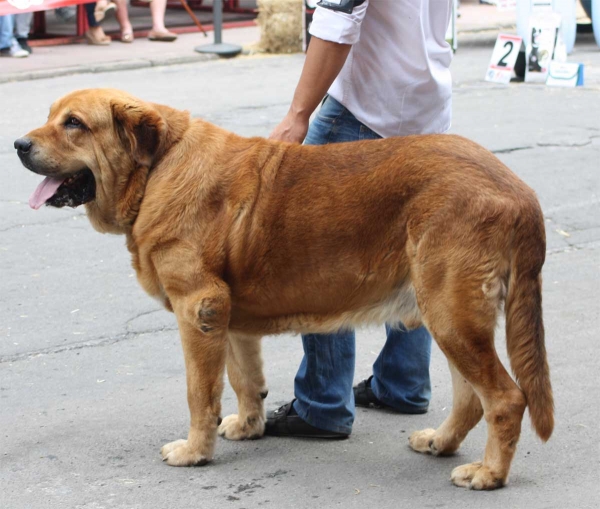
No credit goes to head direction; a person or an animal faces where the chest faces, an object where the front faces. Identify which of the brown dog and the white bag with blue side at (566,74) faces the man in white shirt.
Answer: the white bag with blue side

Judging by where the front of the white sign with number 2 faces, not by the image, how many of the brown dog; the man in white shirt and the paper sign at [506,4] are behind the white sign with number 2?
1

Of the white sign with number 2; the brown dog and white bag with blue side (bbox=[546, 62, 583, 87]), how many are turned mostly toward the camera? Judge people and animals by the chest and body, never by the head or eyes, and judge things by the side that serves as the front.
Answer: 2

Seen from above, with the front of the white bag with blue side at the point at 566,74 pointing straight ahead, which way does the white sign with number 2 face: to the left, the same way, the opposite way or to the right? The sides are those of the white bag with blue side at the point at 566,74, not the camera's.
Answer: the same way

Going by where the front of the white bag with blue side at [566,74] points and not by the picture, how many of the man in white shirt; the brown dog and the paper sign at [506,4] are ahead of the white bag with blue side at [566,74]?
2

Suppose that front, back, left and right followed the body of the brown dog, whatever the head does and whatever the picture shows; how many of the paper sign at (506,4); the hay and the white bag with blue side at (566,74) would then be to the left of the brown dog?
0

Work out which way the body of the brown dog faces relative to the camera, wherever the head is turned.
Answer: to the viewer's left

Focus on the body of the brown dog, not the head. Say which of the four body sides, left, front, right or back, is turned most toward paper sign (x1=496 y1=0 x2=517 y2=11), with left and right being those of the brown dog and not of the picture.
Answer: right

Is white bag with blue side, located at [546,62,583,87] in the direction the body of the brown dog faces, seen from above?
no

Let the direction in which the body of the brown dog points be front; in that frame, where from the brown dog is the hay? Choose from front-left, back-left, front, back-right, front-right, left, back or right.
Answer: right

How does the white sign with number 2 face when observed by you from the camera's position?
facing the viewer

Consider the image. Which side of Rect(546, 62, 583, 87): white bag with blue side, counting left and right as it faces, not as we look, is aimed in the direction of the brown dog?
front

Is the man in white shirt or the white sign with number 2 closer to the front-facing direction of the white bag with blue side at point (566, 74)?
the man in white shirt

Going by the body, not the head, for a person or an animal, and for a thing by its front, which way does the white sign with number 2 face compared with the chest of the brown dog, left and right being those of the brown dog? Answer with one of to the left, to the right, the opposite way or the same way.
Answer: to the left

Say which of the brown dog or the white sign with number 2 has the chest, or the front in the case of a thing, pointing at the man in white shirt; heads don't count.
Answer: the white sign with number 2

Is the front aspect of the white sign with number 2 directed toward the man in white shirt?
yes

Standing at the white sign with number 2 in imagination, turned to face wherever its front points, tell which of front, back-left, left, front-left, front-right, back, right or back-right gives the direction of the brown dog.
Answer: front
